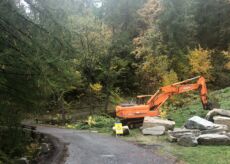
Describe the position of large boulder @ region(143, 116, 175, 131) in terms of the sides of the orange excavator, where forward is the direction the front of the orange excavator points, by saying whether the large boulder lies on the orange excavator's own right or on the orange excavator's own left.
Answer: on the orange excavator's own right

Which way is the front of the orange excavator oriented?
to the viewer's right

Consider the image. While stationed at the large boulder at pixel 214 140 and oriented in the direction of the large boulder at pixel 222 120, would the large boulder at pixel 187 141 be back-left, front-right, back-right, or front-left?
back-left

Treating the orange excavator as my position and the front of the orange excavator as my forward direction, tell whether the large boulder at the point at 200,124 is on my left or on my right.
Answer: on my right

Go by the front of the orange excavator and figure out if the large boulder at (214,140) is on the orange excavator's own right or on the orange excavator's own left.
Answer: on the orange excavator's own right

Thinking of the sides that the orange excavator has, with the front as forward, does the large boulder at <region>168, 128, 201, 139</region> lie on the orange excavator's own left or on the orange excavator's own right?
on the orange excavator's own right

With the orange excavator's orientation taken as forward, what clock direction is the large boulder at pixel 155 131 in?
The large boulder is roughly at 3 o'clock from the orange excavator.
